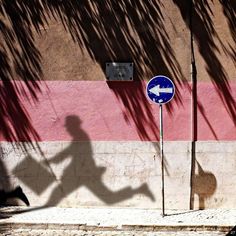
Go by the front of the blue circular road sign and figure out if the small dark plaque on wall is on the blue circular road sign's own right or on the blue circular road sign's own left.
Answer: on the blue circular road sign's own right

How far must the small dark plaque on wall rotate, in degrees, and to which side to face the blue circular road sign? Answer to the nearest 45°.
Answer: approximately 45° to its left

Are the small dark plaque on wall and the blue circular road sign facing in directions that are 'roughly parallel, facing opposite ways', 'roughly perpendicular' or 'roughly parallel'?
roughly parallel

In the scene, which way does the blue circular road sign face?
toward the camera

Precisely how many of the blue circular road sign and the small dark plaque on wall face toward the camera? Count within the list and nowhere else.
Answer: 2
